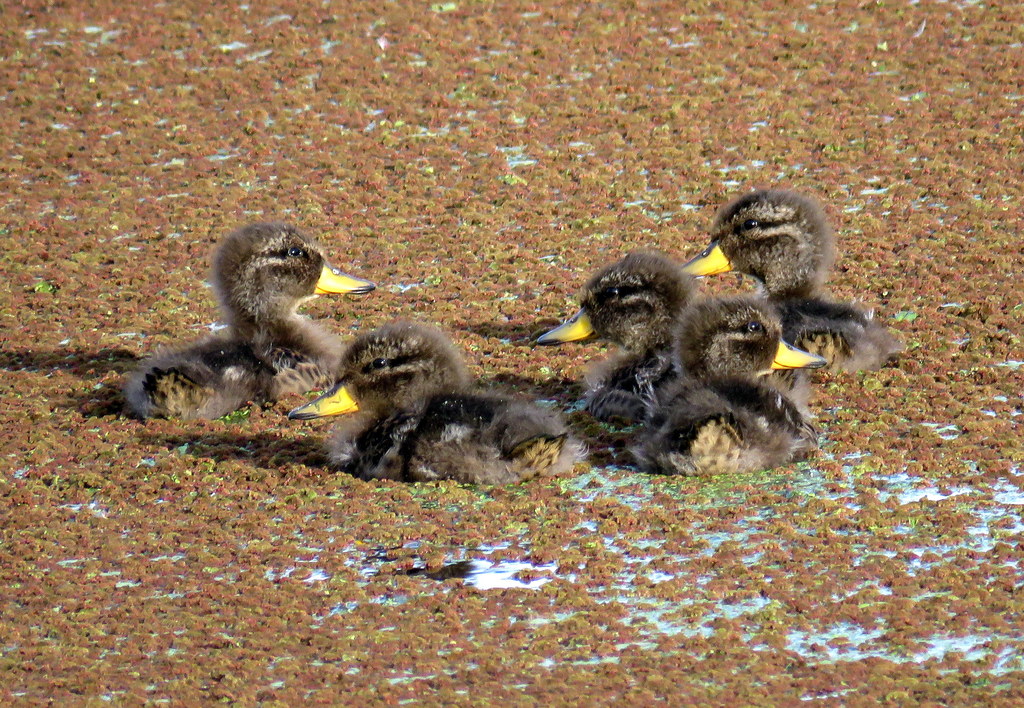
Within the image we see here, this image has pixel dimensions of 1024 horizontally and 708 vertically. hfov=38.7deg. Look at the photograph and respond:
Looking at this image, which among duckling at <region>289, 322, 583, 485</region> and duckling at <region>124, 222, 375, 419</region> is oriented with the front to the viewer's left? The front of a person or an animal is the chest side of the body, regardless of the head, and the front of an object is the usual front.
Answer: duckling at <region>289, 322, 583, 485</region>

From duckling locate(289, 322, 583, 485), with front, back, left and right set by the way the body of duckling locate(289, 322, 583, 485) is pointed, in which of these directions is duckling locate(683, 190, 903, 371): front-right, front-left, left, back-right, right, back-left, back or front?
back-right

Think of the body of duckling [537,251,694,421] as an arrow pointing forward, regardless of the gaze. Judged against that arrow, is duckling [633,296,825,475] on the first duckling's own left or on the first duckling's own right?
on the first duckling's own left

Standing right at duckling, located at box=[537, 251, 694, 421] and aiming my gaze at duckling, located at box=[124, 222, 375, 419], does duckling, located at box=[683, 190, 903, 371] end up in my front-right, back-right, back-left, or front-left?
back-right

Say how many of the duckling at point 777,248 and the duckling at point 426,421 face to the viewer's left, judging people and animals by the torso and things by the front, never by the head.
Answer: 2

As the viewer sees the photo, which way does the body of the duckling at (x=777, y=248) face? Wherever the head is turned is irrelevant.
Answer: to the viewer's left

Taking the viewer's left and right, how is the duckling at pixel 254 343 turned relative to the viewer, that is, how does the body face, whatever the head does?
facing to the right of the viewer

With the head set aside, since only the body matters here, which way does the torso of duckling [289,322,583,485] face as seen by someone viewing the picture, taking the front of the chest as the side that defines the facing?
to the viewer's left

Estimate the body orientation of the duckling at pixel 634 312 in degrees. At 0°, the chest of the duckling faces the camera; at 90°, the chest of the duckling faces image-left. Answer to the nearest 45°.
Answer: approximately 90°

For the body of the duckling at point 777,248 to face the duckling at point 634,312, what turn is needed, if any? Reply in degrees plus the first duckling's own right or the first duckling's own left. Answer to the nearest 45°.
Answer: approximately 45° to the first duckling's own left
